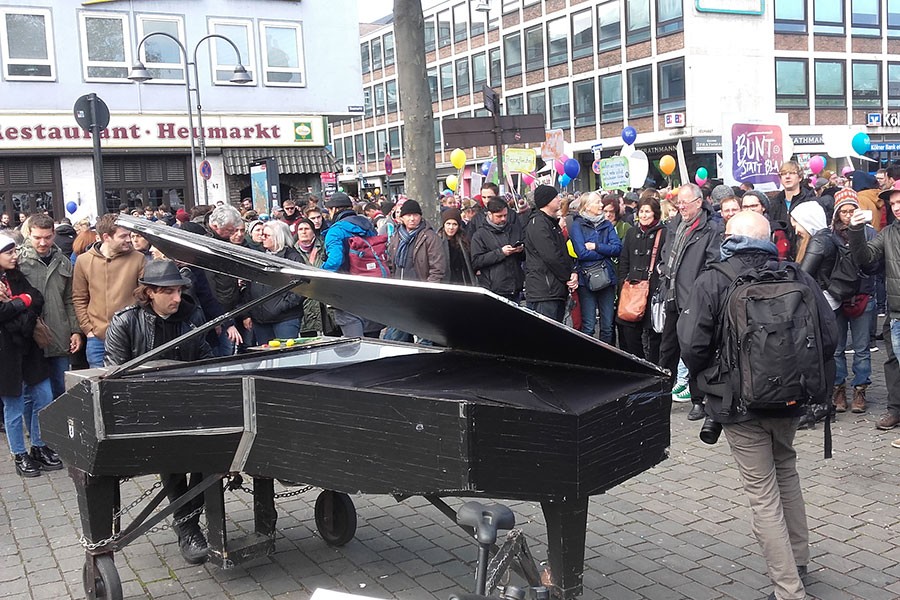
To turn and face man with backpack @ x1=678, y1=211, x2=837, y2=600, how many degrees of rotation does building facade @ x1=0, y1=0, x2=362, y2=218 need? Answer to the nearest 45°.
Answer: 0° — it already faces them

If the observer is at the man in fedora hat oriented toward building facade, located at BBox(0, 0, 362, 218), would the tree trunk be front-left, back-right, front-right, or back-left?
front-right

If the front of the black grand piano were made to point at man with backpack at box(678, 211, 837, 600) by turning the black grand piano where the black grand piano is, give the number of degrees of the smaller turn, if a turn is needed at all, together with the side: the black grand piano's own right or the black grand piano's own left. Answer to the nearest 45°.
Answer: approximately 135° to the black grand piano's own right

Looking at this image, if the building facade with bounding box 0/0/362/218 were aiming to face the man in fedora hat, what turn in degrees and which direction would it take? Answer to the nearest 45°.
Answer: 0° — it already faces them

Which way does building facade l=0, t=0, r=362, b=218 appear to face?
toward the camera

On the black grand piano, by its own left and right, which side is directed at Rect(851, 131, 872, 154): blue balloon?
right

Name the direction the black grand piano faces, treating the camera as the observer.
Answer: facing away from the viewer and to the left of the viewer

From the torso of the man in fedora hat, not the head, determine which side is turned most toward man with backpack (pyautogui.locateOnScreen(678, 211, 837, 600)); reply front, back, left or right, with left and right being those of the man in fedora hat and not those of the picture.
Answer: front

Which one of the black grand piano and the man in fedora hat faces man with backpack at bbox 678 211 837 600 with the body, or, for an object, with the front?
the man in fedora hat

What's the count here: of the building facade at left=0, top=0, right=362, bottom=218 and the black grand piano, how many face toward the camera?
1

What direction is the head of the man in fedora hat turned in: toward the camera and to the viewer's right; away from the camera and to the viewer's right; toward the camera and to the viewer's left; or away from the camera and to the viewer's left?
toward the camera and to the viewer's right

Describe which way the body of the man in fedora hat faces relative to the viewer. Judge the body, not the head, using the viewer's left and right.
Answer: facing the viewer and to the right of the viewer

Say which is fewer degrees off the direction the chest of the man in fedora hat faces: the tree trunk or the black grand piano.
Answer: the black grand piano

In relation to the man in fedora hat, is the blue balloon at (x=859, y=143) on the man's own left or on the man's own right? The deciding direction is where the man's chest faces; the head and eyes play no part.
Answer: on the man's own left

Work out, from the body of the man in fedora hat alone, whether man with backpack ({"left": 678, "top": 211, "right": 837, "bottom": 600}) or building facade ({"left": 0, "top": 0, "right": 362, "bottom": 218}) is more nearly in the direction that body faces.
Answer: the man with backpack

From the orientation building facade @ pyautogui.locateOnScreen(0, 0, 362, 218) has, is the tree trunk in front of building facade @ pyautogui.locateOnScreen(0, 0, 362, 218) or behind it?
in front

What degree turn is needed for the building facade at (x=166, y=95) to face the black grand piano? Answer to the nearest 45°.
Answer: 0° — it already faces it
